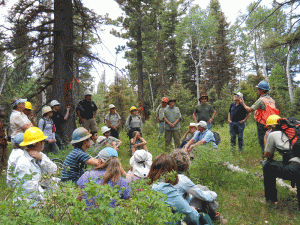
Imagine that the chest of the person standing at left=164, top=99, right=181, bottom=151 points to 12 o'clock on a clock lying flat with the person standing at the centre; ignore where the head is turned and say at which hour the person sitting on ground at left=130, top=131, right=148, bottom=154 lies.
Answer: The person sitting on ground is roughly at 2 o'clock from the person standing.

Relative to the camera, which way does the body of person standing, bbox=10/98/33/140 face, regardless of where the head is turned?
to the viewer's right

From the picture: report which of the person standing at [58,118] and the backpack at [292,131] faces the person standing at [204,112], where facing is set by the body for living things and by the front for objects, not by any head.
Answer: the person standing at [58,118]

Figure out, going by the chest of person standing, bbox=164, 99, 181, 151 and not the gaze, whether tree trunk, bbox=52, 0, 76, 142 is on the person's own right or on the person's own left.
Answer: on the person's own right

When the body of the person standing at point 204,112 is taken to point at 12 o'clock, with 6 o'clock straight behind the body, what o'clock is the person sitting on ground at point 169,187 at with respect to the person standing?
The person sitting on ground is roughly at 12 o'clock from the person standing.

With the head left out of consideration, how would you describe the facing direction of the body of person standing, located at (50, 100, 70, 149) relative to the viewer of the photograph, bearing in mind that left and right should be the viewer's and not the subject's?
facing to the right of the viewer

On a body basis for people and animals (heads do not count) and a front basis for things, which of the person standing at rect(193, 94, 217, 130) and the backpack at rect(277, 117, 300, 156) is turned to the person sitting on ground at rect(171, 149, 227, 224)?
the person standing

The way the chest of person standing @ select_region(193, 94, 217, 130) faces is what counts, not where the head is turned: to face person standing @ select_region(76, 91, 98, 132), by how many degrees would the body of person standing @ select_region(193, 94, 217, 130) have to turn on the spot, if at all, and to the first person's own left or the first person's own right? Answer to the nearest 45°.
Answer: approximately 90° to the first person's own right

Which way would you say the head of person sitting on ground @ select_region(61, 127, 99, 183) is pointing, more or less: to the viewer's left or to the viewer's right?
to the viewer's right
